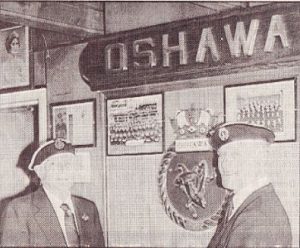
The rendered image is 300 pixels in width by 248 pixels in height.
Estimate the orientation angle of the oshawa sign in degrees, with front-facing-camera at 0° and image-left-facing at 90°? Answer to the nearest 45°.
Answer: approximately 0°

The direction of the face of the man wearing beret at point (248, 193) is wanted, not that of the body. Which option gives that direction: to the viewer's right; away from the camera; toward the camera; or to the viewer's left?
to the viewer's left

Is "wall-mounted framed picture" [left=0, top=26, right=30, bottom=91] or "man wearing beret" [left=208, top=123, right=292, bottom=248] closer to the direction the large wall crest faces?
the man wearing beret

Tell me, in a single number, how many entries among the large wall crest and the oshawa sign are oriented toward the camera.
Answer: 2
